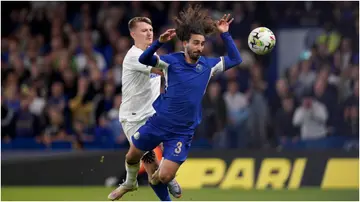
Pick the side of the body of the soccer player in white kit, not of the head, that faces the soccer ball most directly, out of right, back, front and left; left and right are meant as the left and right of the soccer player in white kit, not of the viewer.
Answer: front

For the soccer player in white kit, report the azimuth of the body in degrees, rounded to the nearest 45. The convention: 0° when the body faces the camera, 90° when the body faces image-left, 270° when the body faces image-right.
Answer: approximately 270°

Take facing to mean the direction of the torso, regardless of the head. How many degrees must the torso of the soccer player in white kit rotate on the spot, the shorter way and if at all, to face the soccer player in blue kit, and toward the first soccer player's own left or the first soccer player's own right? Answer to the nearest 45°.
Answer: approximately 45° to the first soccer player's own right
